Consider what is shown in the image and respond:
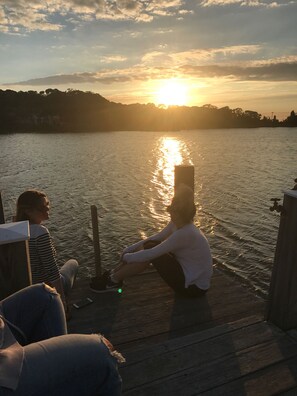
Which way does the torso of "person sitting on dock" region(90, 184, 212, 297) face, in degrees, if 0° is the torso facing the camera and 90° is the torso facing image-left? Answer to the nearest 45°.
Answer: approximately 90°

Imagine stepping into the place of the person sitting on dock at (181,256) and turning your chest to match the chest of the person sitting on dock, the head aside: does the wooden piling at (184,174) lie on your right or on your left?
on your right

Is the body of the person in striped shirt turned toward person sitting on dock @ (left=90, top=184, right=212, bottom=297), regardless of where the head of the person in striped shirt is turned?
yes

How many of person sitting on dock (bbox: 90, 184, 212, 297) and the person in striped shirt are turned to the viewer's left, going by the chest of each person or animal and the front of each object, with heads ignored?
1

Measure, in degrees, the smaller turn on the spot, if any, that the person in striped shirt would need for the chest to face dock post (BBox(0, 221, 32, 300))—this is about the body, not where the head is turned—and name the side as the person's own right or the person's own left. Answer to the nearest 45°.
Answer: approximately 90° to the person's own right

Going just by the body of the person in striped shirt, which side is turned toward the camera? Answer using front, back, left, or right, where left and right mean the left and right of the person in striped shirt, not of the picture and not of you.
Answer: right

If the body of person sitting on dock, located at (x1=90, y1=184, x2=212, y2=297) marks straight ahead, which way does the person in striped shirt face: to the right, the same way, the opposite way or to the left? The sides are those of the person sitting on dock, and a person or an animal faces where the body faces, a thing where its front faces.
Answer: the opposite way

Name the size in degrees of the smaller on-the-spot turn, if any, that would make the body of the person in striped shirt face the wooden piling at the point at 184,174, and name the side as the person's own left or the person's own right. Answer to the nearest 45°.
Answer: approximately 45° to the person's own left

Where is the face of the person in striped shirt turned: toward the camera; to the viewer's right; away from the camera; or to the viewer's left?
to the viewer's right

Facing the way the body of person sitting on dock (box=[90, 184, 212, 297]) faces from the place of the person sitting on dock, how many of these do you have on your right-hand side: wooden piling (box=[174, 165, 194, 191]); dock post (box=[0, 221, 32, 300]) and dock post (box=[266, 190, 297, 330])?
1
